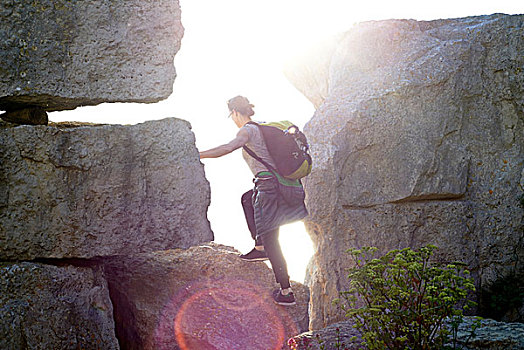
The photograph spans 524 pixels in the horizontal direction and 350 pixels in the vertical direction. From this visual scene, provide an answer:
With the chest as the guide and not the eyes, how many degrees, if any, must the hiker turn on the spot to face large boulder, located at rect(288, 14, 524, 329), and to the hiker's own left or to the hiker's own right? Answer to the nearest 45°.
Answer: approximately 135° to the hiker's own right

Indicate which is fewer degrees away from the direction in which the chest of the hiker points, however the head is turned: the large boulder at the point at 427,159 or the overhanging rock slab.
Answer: the overhanging rock slab

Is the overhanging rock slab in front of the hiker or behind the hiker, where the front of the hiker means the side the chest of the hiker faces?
in front

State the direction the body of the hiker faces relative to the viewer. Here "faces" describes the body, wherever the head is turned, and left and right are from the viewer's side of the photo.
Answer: facing to the left of the viewer

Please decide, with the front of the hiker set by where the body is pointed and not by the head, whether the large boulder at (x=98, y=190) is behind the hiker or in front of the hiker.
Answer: in front

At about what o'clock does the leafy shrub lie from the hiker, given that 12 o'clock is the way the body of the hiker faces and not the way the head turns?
The leafy shrub is roughly at 8 o'clock from the hiker.
